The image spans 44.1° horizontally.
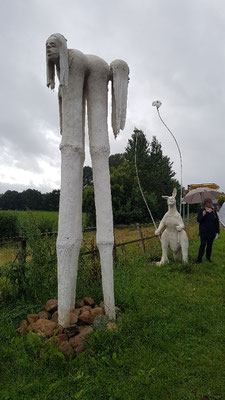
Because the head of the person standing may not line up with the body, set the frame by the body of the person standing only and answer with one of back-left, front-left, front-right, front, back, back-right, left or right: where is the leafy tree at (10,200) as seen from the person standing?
back-right

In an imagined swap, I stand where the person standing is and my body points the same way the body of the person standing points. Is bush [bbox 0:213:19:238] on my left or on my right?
on my right

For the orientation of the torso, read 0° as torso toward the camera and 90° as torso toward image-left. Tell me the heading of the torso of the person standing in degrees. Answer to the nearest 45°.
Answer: approximately 0°

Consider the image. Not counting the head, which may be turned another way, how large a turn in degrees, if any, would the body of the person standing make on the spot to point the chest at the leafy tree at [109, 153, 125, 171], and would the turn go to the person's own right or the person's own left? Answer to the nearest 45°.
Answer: approximately 180°

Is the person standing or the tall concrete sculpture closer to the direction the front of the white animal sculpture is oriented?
the tall concrete sculpture

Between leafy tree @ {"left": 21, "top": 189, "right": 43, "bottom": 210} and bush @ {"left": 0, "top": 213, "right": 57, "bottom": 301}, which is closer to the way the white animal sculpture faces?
the bush

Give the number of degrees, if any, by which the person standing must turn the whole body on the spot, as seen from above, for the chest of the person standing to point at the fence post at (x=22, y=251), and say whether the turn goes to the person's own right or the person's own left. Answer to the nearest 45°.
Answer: approximately 45° to the person's own right
